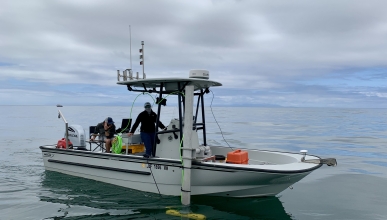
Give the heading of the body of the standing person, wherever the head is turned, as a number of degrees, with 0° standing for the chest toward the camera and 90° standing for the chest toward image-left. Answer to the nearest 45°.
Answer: approximately 0°

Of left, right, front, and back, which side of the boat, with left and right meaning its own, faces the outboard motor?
back

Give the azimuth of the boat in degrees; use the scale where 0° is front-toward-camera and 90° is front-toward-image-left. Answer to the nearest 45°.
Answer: approximately 315°
